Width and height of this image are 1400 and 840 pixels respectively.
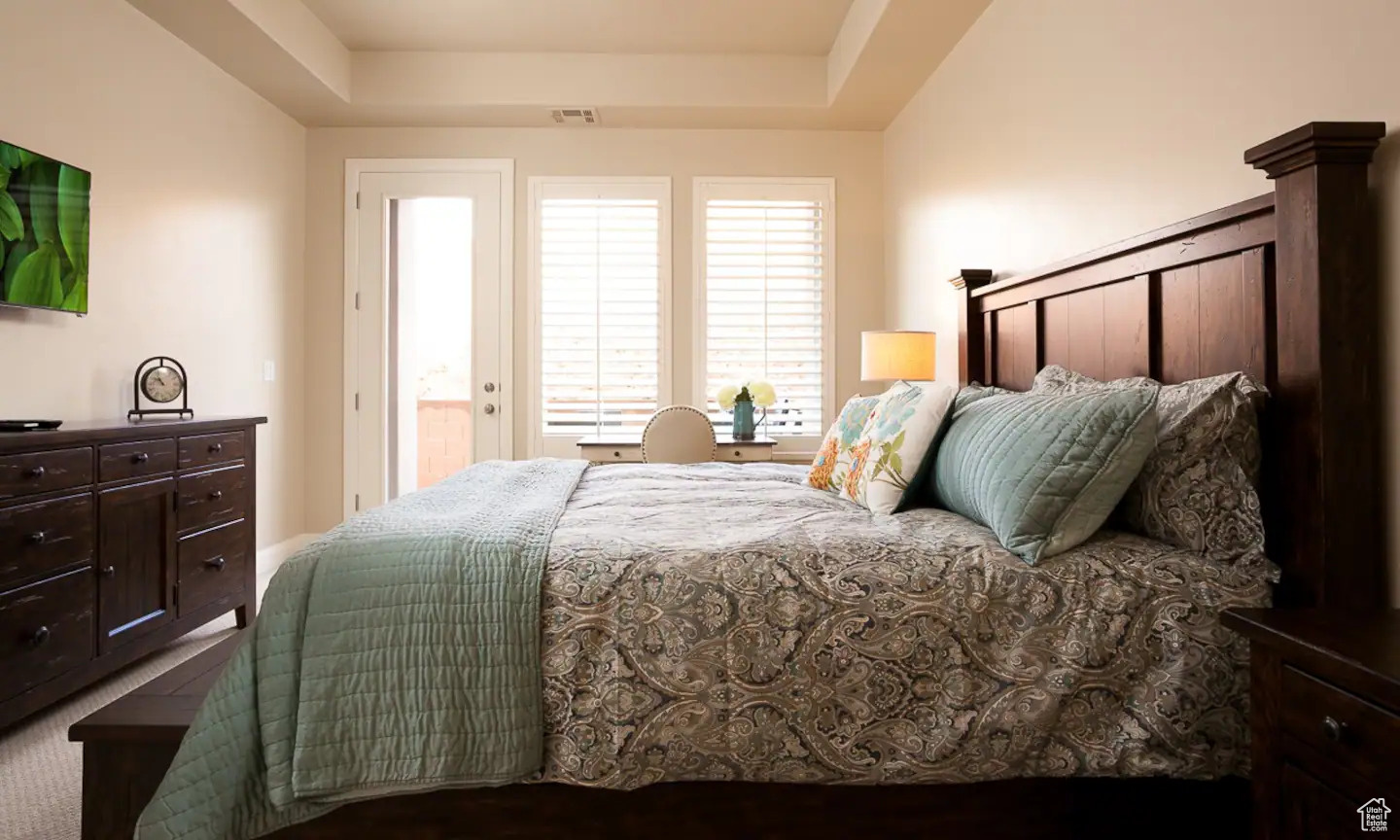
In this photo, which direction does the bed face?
to the viewer's left

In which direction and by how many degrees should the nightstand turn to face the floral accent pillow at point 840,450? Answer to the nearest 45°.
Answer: approximately 90° to its right

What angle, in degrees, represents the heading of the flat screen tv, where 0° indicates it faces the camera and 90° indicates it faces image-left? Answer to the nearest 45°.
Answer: approximately 315°

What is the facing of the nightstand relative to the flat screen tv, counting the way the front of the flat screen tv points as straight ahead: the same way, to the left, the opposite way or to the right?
the opposite way

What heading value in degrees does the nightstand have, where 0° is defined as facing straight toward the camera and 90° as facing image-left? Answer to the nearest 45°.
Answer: approximately 45°

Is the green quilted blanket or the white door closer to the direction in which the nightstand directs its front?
the green quilted blanket

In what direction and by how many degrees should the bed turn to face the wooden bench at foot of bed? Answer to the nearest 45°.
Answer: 0° — it already faces it

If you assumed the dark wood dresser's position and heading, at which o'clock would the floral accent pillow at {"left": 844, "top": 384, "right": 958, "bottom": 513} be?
The floral accent pillow is roughly at 12 o'clock from the dark wood dresser.

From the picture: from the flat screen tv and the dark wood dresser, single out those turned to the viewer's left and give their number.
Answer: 0

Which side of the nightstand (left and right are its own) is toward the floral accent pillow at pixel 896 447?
right

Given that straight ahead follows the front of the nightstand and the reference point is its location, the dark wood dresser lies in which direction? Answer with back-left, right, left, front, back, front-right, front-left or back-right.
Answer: front-right

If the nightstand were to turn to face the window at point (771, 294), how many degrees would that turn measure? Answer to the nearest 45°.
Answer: approximately 90° to its right

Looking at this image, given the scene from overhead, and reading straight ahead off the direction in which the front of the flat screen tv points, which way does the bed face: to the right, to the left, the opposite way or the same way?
the opposite way

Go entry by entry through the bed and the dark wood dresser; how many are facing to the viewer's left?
1
